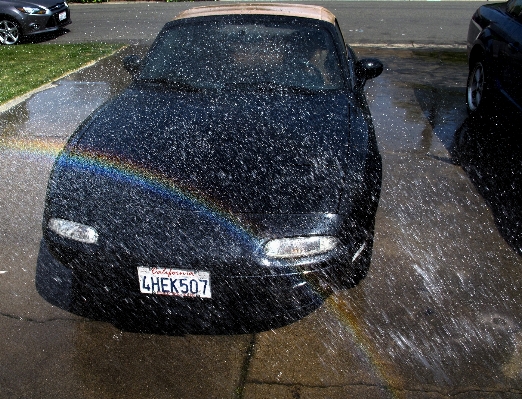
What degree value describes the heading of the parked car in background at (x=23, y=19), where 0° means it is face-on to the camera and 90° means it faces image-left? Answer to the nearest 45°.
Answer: approximately 315°

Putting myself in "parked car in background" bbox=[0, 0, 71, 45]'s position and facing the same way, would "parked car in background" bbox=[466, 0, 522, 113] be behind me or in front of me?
in front

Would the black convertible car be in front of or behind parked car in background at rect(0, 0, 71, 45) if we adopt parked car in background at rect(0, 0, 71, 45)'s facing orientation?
in front
